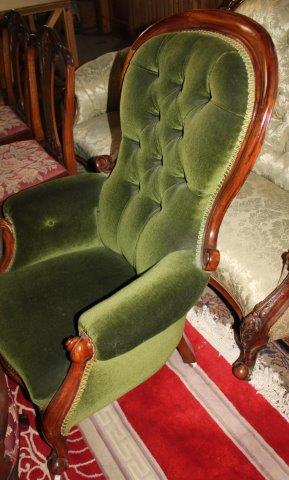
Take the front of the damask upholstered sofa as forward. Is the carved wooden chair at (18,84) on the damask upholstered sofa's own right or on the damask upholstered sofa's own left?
on the damask upholstered sofa's own right

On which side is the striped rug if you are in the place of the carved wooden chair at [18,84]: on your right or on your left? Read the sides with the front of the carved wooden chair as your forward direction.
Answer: on your left

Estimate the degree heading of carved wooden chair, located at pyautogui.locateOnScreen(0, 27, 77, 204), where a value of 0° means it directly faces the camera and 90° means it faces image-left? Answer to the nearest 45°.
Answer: approximately 45°

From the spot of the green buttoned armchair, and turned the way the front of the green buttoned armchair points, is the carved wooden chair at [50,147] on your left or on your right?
on your right
